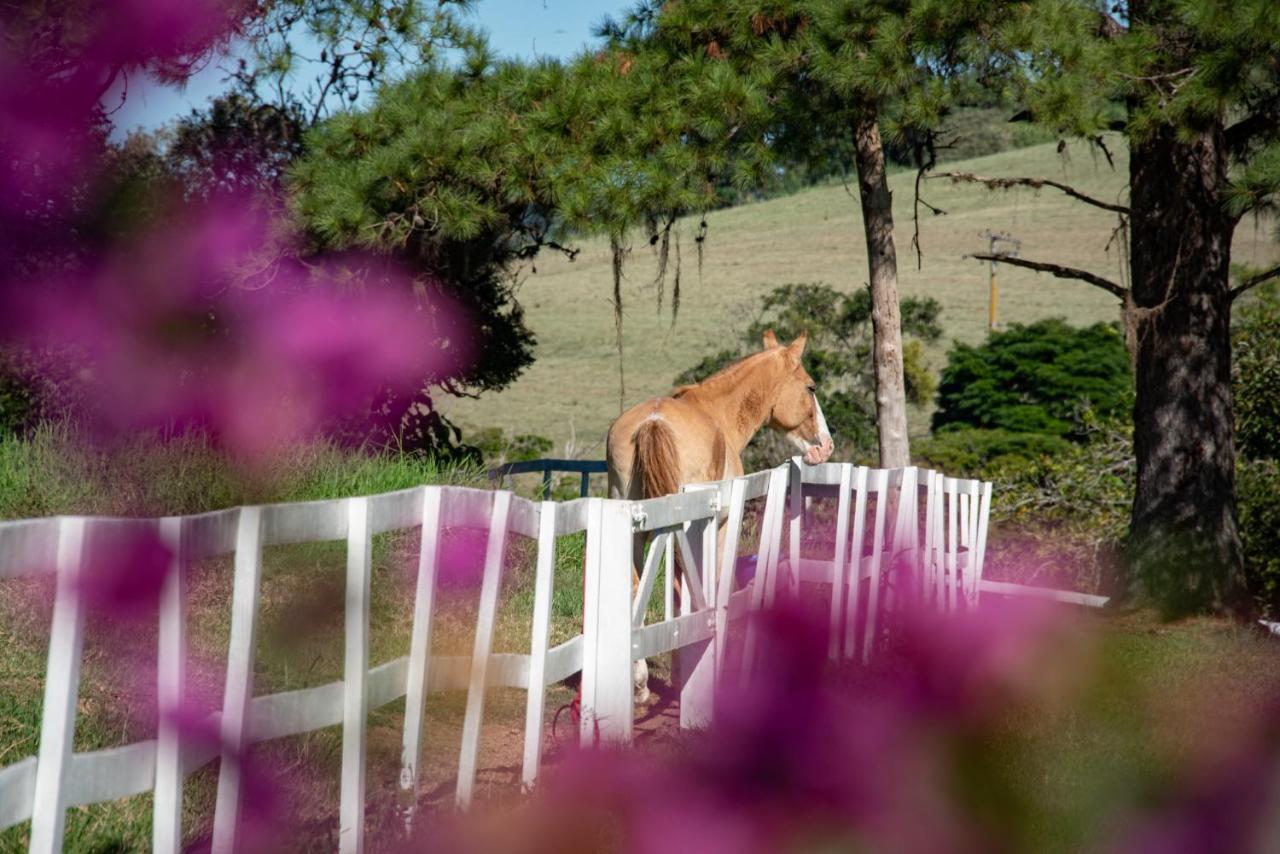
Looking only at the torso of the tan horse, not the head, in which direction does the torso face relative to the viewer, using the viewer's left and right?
facing away from the viewer and to the right of the viewer

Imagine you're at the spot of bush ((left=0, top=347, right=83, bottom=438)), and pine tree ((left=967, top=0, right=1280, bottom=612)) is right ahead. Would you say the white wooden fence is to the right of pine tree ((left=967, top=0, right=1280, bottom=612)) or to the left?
right

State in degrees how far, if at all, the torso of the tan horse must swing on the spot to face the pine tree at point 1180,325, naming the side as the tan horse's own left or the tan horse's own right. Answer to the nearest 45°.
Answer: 0° — it already faces it

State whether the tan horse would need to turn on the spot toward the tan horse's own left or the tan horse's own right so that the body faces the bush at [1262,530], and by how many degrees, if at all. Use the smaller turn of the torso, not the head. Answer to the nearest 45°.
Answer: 0° — it already faces it
